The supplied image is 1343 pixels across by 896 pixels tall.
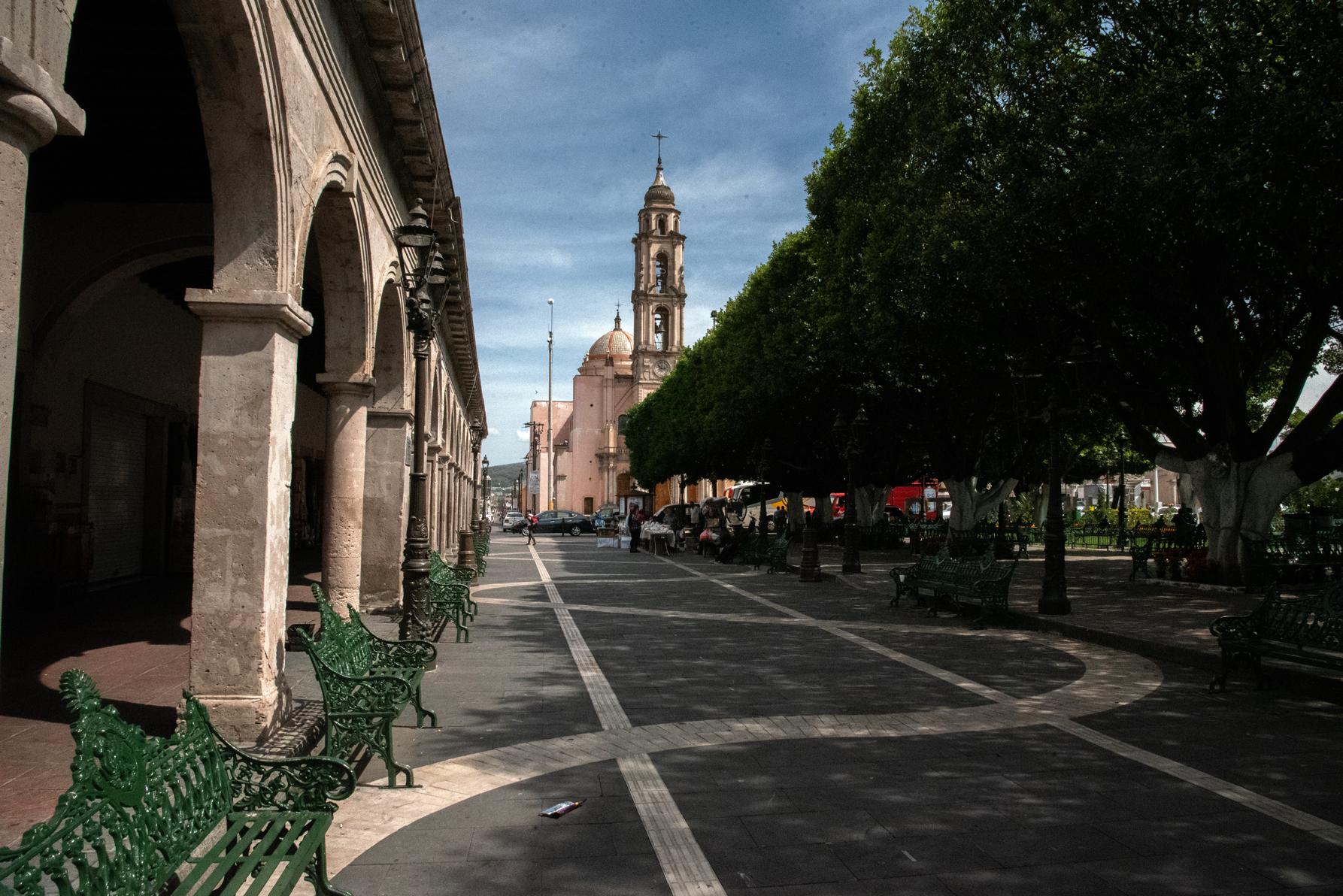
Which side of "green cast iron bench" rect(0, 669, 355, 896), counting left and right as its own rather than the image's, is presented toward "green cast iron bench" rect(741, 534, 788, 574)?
left

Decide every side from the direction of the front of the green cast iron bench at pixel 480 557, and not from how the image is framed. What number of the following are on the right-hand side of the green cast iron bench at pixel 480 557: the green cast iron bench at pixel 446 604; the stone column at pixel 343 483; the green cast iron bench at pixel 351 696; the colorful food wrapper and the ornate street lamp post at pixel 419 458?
5

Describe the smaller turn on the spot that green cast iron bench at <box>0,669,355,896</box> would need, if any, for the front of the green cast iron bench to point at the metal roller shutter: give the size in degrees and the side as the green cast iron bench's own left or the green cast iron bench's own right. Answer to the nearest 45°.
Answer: approximately 135° to the green cast iron bench's own left

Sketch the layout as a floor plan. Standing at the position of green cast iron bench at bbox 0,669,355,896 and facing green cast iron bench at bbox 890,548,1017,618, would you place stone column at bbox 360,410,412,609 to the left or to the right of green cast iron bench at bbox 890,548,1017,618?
left

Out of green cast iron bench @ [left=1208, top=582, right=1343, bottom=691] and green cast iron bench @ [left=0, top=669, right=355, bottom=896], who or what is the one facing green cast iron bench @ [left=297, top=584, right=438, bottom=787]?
green cast iron bench @ [left=1208, top=582, right=1343, bottom=691]

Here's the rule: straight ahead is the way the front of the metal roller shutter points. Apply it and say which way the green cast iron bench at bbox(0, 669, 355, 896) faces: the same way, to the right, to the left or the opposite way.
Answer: the same way

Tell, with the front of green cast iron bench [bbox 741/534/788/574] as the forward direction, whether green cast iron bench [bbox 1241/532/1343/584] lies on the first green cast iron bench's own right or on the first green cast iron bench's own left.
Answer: on the first green cast iron bench's own left

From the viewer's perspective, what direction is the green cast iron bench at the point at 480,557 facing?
to the viewer's right

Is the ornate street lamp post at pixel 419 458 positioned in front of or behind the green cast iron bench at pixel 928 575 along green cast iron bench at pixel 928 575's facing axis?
in front

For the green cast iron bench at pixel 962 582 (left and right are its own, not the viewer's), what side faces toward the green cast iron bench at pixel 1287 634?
left

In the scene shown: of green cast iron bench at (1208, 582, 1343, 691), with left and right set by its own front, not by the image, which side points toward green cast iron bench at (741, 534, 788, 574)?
right

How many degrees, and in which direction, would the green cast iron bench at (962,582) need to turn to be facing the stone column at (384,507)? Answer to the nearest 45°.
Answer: approximately 45° to its right

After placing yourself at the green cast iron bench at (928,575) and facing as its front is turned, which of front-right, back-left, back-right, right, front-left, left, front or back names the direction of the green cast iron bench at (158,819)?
front-left

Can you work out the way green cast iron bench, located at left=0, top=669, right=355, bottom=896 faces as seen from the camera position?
facing the viewer and to the right of the viewer

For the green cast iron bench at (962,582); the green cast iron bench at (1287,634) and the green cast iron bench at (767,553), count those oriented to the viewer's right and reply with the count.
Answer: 0

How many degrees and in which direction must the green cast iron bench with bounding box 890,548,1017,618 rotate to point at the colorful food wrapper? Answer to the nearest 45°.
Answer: approximately 45° to its left

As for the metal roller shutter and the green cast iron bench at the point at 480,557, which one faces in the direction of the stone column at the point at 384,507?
the metal roller shutter

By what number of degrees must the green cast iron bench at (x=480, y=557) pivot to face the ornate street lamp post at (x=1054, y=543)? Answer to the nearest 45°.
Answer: approximately 45° to its right
